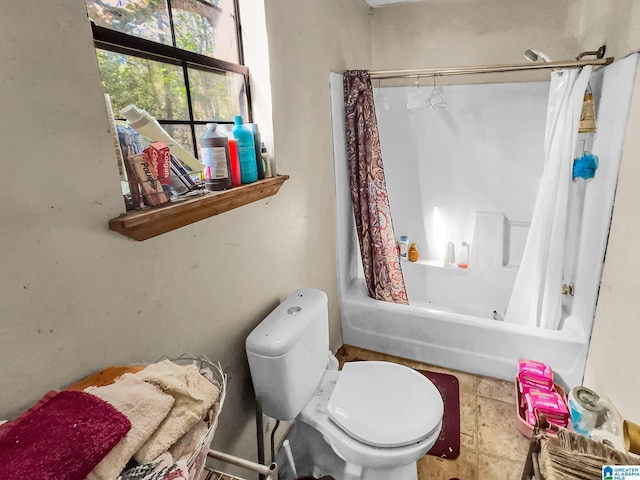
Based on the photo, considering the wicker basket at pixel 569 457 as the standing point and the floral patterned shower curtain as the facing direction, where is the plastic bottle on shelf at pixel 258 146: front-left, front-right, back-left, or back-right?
front-left

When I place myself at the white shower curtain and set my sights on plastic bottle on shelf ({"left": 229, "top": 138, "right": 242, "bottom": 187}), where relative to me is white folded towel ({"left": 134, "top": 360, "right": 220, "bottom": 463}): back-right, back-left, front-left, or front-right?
front-left

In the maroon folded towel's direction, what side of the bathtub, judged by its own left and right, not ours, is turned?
front

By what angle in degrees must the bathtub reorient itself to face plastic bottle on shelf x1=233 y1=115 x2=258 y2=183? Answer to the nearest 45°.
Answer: approximately 45° to its right

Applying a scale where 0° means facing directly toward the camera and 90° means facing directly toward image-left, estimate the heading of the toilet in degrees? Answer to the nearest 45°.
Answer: approximately 315°

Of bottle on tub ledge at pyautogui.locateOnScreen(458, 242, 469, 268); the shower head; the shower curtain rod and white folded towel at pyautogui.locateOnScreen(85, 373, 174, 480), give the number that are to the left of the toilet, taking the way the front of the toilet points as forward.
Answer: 3

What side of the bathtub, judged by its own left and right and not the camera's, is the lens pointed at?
front

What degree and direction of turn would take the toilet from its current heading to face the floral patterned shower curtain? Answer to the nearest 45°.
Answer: approximately 135° to its left

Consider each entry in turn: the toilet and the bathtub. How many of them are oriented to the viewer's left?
0

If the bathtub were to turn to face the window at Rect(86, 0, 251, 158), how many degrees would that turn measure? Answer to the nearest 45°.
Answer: approximately 45° to its right

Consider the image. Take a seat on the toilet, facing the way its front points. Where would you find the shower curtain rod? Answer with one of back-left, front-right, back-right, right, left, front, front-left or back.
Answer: left

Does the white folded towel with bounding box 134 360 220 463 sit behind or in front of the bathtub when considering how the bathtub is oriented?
in front

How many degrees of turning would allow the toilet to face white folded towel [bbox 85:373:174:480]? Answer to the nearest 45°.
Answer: approximately 90° to its right
